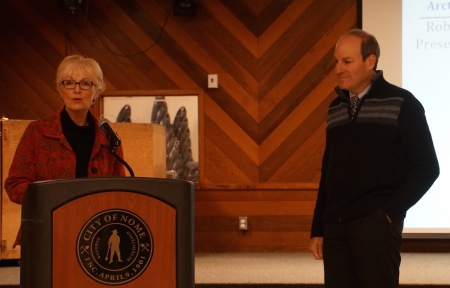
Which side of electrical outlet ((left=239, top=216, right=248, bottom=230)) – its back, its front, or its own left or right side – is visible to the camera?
front

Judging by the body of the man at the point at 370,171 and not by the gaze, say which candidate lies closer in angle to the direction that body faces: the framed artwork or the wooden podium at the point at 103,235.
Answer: the wooden podium

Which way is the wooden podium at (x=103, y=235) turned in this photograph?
toward the camera

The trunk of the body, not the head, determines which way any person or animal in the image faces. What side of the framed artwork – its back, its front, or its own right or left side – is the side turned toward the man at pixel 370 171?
front

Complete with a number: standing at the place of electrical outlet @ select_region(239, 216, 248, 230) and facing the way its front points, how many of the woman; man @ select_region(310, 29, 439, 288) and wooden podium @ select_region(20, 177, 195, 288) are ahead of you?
3

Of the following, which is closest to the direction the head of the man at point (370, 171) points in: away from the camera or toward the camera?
toward the camera

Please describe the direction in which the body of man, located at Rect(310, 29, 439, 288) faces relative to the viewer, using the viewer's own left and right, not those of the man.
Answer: facing the viewer and to the left of the viewer

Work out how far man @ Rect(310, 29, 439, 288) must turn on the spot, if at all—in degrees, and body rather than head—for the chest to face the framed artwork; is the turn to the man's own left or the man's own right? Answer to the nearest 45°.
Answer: approximately 90° to the man's own right

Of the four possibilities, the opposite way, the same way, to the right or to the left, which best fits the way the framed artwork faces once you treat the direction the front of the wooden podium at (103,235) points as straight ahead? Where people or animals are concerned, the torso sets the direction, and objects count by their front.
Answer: the same way

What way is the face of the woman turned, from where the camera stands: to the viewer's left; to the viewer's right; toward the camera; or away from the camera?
toward the camera

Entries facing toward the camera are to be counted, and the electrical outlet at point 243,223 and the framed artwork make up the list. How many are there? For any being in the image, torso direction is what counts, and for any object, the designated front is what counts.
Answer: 2

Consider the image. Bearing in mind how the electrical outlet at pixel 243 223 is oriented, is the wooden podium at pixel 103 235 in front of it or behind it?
in front
